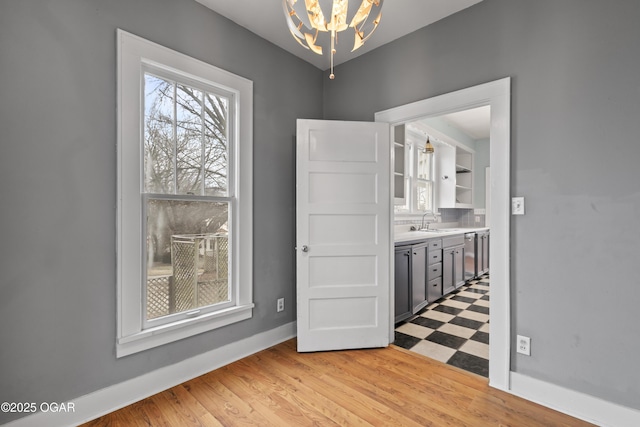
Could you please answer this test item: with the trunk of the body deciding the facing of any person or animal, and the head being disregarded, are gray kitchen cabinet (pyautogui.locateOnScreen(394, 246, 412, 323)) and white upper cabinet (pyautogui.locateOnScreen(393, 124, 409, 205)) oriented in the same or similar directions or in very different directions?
same or similar directions

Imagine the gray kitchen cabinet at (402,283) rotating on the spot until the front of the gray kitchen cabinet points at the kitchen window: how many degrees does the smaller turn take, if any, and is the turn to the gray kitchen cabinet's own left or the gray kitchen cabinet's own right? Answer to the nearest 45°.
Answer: approximately 135° to the gray kitchen cabinet's own left

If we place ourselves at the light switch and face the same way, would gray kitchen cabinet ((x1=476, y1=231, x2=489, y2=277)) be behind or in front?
behind

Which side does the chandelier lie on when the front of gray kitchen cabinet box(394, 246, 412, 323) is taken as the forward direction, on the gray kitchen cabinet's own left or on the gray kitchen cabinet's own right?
on the gray kitchen cabinet's own right

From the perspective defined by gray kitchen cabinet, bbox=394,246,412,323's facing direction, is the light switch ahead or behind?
ahead

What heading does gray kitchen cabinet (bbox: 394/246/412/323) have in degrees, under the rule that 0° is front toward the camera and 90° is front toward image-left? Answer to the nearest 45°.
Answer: approximately 315°

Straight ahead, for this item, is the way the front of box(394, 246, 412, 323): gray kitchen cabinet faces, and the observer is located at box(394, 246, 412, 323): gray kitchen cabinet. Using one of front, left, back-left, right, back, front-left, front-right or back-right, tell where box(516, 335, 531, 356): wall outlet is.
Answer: front

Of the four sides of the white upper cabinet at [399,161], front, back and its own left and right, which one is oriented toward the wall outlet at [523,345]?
front

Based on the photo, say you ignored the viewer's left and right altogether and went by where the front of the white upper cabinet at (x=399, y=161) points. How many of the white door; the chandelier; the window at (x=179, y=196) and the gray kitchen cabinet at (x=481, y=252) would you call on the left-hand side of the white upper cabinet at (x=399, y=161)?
1

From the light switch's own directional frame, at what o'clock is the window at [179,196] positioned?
The window is roughly at 2 o'clock from the light switch.

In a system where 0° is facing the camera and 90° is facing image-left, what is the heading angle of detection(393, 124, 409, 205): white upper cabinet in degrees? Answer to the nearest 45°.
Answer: approximately 315°

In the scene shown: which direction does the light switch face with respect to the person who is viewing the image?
facing the viewer

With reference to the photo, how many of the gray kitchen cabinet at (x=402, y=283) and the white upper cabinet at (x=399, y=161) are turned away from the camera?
0
